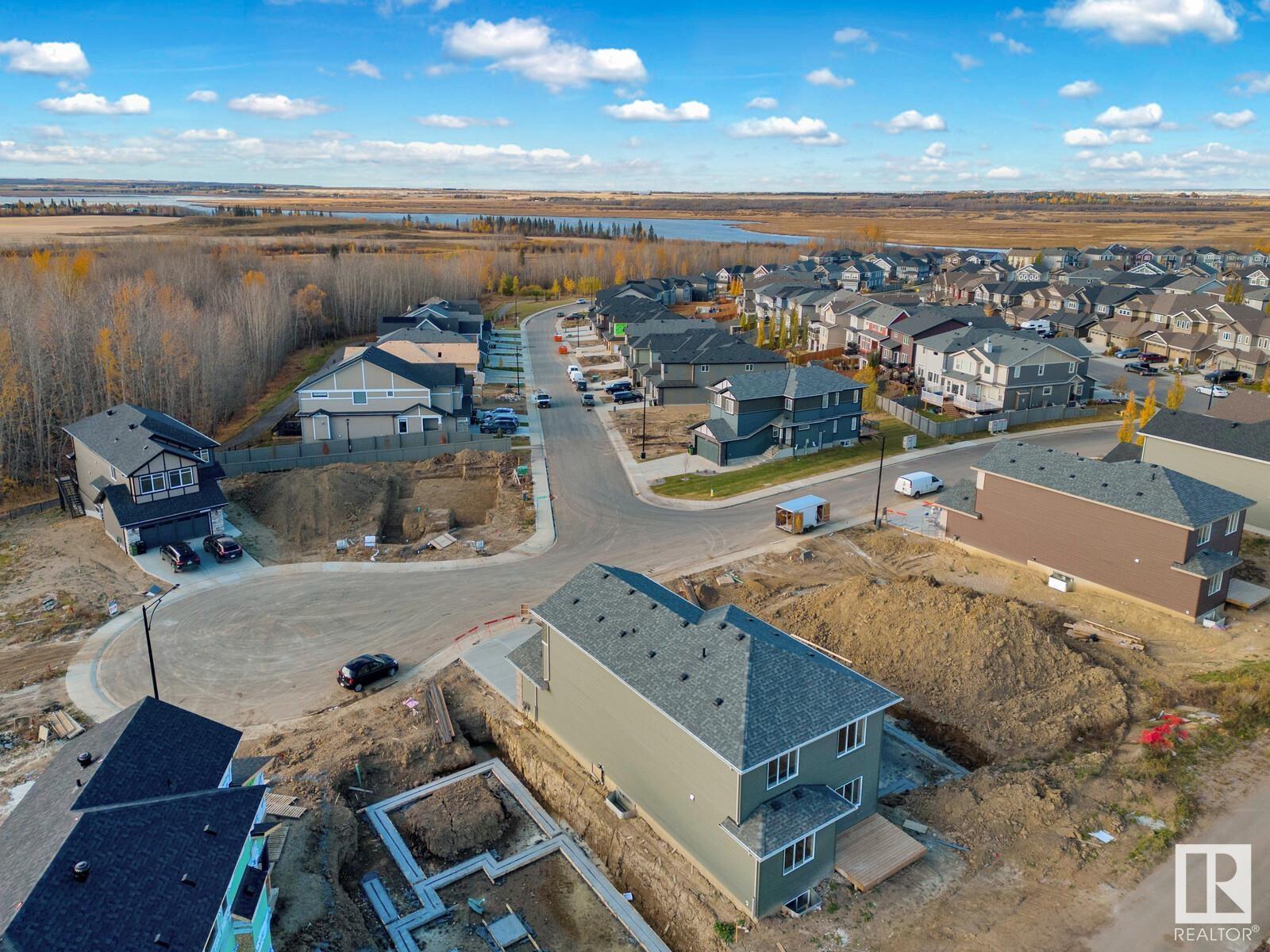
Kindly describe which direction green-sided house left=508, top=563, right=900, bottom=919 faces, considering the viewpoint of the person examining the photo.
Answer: facing away from the viewer and to the left of the viewer

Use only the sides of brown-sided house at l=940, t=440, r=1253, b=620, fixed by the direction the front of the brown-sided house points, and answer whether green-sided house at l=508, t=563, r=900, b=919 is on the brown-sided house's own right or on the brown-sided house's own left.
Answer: on the brown-sided house's own left

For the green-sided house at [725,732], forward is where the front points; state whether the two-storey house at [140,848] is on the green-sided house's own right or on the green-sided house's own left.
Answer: on the green-sided house's own left

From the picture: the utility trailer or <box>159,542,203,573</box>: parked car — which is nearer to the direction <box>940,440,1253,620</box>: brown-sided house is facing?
the utility trailer

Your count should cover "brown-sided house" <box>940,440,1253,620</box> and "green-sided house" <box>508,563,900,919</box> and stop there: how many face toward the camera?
0

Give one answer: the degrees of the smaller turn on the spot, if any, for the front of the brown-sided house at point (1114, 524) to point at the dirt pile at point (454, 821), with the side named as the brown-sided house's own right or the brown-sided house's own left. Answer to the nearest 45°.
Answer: approximately 90° to the brown-sided house's own left

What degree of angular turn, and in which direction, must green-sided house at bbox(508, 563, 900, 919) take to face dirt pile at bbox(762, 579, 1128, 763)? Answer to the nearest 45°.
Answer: approximately 90° to its right

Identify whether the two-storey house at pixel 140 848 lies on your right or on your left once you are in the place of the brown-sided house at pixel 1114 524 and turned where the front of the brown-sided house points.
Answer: on your left

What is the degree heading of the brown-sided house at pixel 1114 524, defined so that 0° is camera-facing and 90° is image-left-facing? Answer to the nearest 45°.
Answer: approximately 135°
